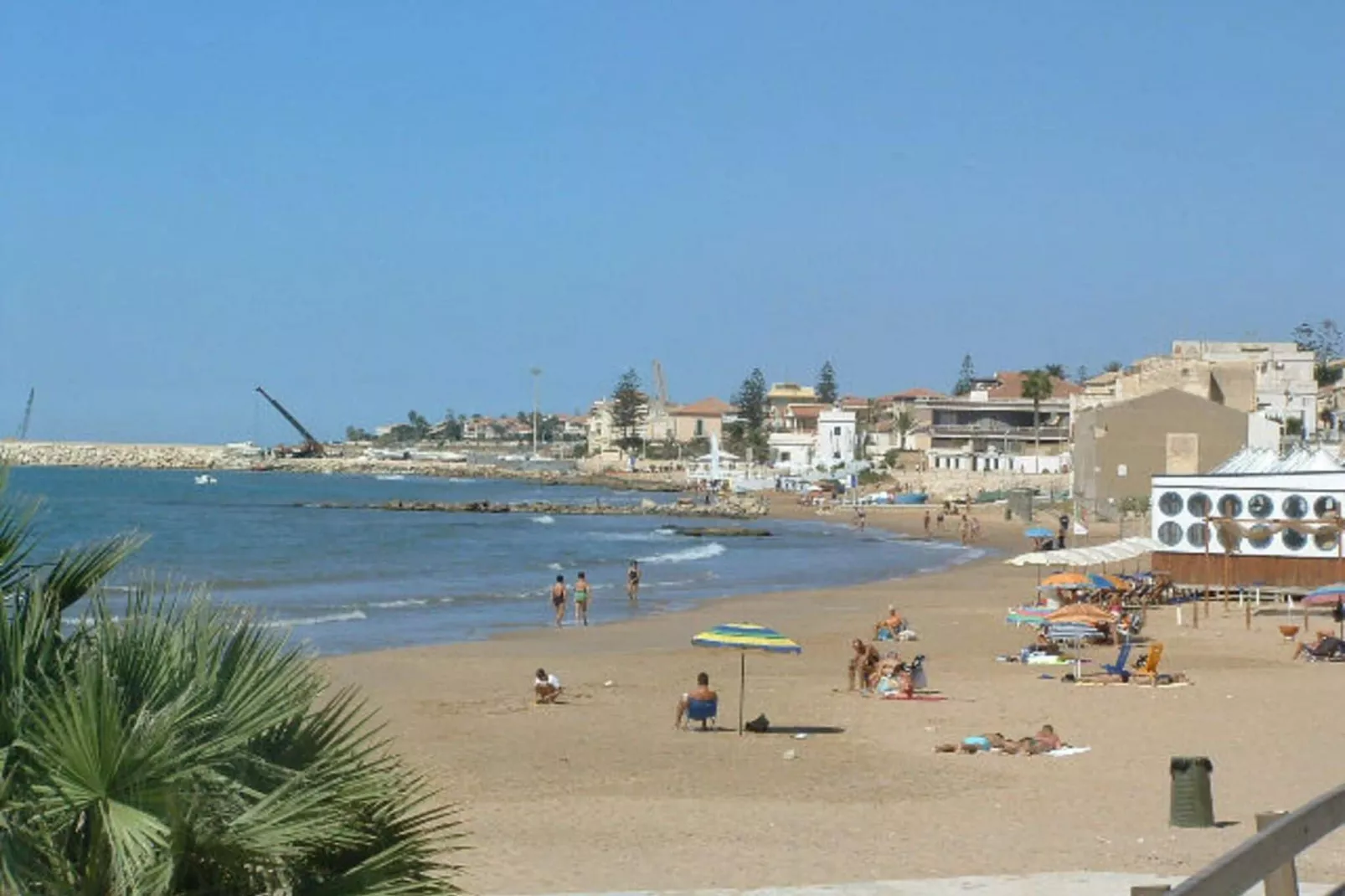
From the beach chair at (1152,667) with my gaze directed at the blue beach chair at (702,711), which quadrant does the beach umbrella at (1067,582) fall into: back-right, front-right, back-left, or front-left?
back-right

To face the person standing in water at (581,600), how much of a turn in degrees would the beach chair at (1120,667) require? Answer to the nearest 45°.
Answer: approximately 45° to its right

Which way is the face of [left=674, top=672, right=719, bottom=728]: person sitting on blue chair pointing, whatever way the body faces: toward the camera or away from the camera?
away from the camera

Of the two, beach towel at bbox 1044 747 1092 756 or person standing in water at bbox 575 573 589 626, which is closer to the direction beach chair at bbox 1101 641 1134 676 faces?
the person standing in water

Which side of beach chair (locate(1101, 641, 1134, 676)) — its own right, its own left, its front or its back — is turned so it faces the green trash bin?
left

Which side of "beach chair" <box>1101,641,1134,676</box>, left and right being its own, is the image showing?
left

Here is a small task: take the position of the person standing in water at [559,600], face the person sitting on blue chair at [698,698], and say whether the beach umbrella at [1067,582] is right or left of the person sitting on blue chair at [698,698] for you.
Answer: left

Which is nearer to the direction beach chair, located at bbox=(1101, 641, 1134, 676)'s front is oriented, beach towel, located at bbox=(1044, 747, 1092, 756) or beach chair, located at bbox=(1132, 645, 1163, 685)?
the beach towel

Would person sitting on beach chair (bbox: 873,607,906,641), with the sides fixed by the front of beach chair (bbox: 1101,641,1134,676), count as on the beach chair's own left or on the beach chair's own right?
on the beach chair's own right

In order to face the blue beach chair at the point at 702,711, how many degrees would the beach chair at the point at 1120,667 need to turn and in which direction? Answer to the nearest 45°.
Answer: approximately 45° to its left

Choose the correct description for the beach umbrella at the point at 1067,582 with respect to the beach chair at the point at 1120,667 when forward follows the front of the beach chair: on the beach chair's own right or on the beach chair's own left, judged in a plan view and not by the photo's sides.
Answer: on the beach chair's own right

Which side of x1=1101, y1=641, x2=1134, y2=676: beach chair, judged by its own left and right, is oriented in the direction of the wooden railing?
left

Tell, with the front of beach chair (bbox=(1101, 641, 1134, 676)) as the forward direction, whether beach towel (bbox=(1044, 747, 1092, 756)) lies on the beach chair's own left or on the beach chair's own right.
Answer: on the beach chair's own left
